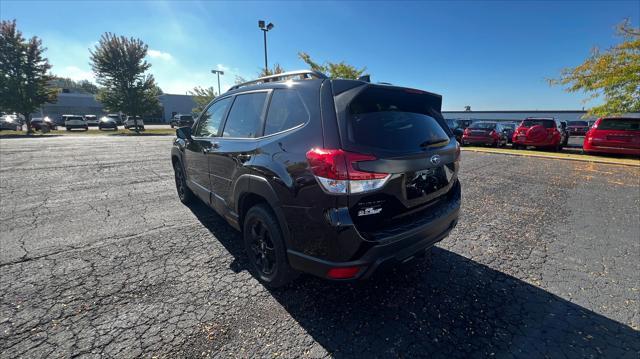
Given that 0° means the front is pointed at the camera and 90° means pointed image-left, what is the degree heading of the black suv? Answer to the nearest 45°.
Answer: approximately 135°

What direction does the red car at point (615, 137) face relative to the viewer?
away from the camera

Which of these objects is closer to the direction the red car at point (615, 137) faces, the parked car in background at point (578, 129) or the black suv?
the parked car in background

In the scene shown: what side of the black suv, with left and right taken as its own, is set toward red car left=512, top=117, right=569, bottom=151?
right

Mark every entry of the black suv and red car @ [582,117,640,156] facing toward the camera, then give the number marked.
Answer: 0

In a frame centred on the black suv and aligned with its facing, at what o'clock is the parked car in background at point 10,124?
The parked car in background is roughly at 12 o'clock from the black suv.

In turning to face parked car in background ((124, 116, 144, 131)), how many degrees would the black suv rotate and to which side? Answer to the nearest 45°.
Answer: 0° — it already faces it

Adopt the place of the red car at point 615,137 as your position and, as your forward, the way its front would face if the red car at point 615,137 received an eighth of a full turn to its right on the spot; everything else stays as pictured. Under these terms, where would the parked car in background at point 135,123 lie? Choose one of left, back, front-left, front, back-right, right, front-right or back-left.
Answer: back-left

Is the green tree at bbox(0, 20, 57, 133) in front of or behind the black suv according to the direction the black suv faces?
in front

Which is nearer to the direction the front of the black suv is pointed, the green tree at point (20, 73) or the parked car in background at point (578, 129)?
the green tree

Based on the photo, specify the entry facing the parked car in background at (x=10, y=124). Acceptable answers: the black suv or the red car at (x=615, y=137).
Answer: the black suv

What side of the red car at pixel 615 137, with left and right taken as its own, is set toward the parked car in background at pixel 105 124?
left

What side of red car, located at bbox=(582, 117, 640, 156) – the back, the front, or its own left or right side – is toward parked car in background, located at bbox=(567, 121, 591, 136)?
front
